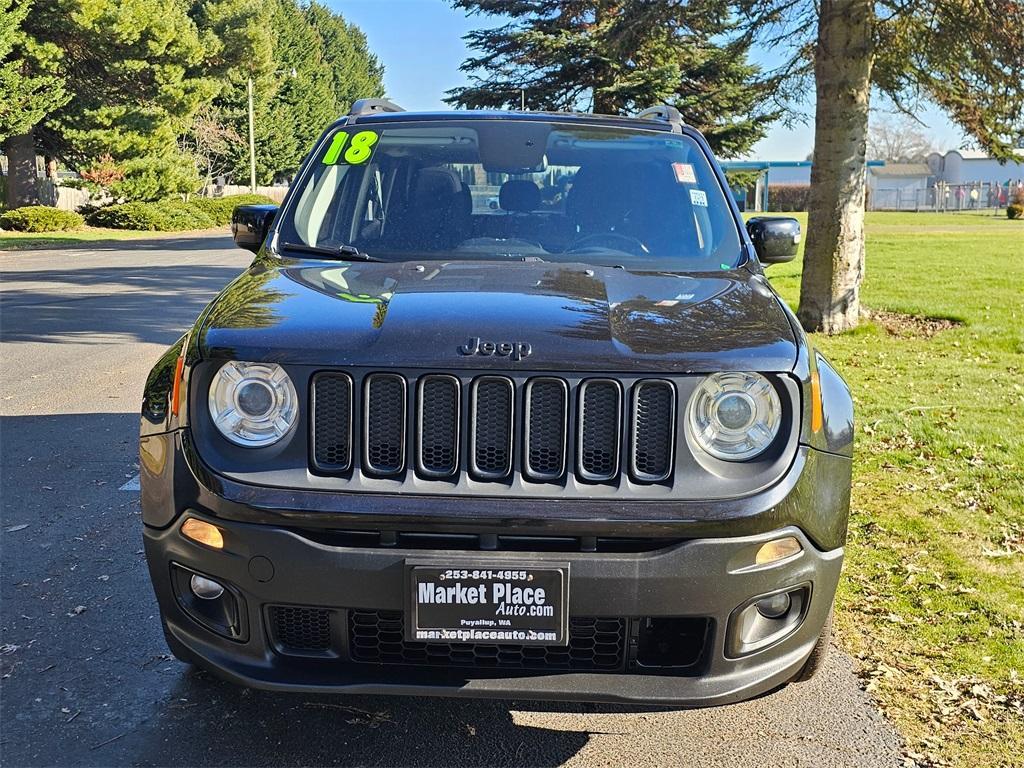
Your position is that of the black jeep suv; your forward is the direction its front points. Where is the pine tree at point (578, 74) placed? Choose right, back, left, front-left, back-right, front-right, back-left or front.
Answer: back

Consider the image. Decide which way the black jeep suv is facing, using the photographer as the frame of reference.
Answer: facing the viewer

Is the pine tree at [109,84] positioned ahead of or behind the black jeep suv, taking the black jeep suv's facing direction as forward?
behind

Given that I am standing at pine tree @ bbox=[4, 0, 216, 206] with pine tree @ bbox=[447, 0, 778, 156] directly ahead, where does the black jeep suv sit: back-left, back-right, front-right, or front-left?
front-right

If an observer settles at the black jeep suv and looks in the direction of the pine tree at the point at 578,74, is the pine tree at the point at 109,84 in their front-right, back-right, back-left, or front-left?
front-left
